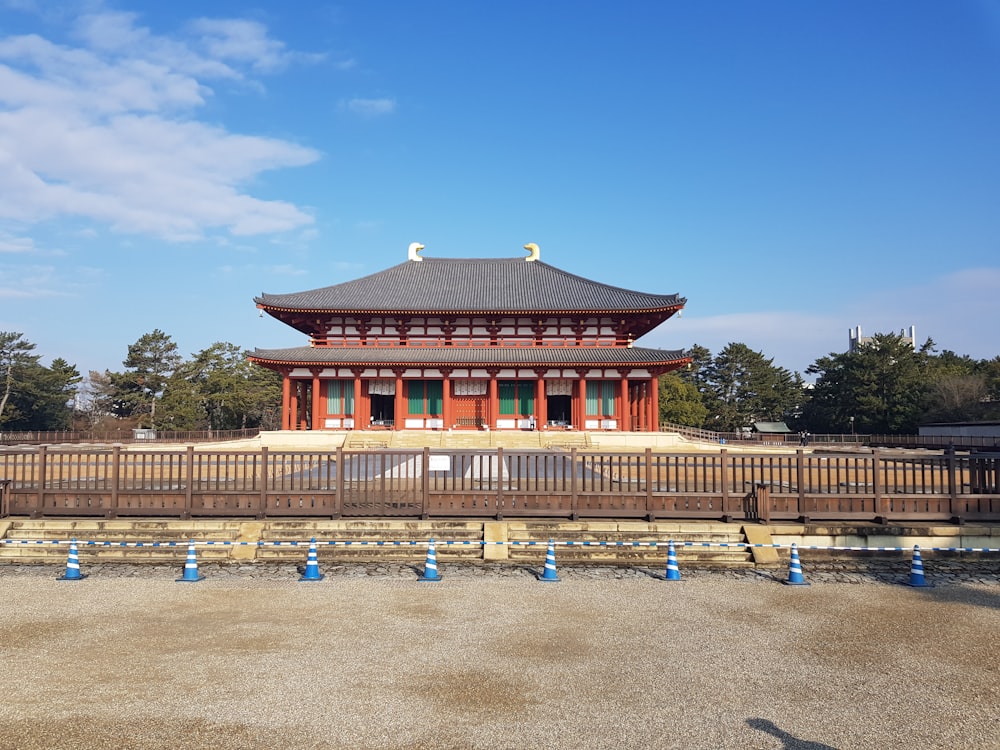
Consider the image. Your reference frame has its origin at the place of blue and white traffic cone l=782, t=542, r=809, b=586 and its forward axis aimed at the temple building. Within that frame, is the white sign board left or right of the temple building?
left

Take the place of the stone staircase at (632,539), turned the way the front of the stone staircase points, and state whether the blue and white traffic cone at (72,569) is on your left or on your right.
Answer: on your right

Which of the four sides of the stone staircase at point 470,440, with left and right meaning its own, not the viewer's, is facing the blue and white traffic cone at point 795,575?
front

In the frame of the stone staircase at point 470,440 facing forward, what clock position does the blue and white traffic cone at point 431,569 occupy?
The blue and white traffic cone is roughly at 12 o'clock from the stone staircase.

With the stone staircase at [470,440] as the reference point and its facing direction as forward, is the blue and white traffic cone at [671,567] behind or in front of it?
in front

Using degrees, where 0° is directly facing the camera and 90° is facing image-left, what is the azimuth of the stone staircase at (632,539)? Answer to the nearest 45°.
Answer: approximately 0°
